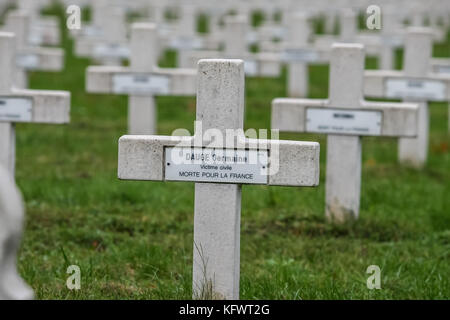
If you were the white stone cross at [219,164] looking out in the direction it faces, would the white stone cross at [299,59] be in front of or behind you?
behind

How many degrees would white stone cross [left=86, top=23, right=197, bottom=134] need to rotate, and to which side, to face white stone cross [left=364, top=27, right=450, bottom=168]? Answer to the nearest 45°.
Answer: approximately 90° to its left

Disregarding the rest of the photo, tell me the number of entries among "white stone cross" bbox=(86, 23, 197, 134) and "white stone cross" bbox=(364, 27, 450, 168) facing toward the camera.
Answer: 2

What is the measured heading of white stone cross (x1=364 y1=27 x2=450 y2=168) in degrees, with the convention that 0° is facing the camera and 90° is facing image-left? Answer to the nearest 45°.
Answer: approximately 0°

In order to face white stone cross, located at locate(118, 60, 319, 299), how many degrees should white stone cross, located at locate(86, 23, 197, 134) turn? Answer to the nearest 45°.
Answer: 0° — it already faces it

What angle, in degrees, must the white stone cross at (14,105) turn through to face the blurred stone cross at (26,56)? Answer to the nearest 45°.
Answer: approximately 180°

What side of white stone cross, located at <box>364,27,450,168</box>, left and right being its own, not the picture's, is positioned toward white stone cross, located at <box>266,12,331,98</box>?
back
